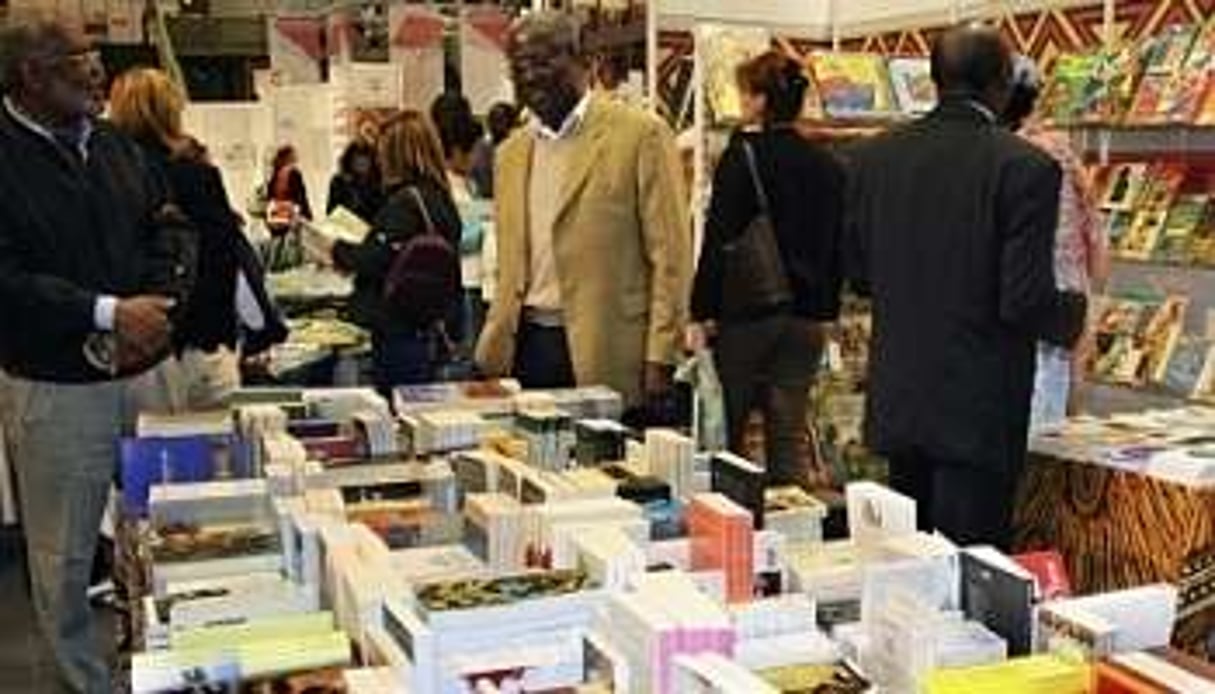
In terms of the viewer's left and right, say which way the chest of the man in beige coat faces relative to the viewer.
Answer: facing the viewer and to the left of the viewer

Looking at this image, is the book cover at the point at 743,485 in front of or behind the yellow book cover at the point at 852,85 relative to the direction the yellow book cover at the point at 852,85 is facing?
in front

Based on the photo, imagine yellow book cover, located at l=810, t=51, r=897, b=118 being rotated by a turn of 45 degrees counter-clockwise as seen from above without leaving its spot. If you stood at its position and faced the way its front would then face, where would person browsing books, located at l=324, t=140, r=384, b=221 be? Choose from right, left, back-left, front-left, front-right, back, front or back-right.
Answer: back

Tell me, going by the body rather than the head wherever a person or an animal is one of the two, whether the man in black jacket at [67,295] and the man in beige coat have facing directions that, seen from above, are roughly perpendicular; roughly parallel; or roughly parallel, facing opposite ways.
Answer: roughly perpendicular

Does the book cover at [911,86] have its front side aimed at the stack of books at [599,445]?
yes

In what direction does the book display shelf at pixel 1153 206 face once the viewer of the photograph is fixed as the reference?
facing the viewer

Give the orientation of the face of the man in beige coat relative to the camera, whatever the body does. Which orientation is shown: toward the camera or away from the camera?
toward the camera

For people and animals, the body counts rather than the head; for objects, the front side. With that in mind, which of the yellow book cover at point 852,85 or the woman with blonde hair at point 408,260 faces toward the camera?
the yellow book cover

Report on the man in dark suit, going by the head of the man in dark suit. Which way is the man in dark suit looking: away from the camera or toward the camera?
away from the camera

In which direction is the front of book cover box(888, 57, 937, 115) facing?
toward the camera

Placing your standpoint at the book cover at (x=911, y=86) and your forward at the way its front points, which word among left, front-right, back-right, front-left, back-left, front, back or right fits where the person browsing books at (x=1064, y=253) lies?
front

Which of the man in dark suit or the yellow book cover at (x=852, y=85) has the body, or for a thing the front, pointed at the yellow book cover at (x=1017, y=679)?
the yellow book cover at (x=852, y=85)

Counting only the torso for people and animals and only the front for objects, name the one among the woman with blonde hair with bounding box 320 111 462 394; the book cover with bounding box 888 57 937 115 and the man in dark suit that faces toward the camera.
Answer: the book cover

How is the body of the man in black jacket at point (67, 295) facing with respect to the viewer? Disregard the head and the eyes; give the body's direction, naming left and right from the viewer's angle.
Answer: facing the viewer and to the right of the viewer

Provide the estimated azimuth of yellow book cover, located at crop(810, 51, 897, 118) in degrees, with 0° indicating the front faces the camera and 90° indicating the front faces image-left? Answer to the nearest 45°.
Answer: approximately 0°

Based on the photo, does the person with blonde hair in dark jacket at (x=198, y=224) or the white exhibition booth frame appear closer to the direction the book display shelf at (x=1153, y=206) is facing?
the person with blonde hair in dark jacket
